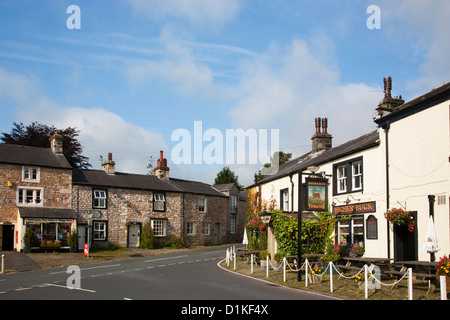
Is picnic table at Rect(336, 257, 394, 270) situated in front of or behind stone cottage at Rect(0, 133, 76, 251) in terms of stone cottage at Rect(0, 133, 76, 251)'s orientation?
in front

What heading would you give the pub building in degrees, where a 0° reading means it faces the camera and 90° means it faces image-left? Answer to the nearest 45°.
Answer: approximately 45°

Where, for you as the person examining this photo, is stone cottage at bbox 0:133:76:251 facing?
facing the viewer

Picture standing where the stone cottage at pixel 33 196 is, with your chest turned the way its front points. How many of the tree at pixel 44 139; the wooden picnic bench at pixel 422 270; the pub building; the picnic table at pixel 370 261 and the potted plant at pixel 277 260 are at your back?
1

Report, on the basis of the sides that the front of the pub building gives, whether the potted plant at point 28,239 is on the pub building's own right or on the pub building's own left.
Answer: on the pub building's own right

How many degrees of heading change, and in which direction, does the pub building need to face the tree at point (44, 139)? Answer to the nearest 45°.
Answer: approximately 90° to its right

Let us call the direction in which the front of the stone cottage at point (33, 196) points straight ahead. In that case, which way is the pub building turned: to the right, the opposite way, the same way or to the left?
to the right

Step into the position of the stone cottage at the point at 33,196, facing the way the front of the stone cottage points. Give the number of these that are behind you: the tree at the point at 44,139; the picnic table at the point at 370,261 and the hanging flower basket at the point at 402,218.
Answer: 1

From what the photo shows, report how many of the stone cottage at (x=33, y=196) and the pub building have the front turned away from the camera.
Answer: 0

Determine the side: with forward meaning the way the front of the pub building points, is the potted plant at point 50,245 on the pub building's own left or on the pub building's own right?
on the pub building's own right
